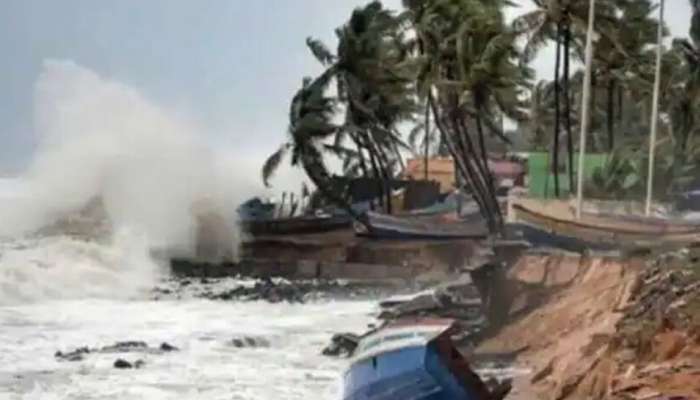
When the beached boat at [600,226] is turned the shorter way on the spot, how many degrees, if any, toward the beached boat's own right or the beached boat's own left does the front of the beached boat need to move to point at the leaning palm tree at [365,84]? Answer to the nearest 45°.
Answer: approximately 45° to the beached boat's own right

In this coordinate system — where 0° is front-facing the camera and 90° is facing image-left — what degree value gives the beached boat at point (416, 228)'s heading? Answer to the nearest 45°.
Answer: approximately 90°

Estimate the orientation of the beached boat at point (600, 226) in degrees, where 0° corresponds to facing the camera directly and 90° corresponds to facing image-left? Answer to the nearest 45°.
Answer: approximately 90°

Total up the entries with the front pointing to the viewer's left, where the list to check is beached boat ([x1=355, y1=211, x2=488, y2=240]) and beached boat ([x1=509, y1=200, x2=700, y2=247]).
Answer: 2

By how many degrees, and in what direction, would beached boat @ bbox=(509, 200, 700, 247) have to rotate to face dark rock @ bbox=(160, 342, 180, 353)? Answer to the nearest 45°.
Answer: approximately 45° to its left

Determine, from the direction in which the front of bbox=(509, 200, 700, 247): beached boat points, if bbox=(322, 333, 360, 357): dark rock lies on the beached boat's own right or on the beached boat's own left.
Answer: on the beached boat's own left

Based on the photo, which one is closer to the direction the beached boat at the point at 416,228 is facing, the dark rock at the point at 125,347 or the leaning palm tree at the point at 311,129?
the leaning palm tree

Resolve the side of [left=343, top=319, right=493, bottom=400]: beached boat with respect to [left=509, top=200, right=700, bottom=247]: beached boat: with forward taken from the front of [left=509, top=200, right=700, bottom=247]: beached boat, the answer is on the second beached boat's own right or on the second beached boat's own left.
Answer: on the second beached boat's own left

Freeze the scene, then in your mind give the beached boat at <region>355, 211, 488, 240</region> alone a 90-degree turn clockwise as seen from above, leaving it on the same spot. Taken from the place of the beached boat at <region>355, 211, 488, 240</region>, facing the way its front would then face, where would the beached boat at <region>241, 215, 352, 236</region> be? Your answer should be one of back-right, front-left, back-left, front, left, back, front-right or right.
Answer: front-left

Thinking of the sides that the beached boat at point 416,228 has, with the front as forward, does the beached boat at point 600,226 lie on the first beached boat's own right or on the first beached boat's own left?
on the first beached boat's own left
